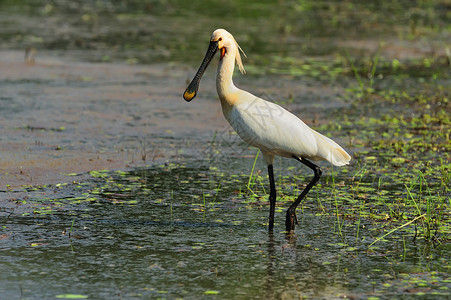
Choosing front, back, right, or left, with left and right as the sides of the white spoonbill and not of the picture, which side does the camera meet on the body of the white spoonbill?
left
